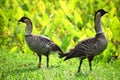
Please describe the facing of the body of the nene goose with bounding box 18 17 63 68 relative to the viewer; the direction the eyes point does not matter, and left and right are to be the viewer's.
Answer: facing to the left of the viewer
